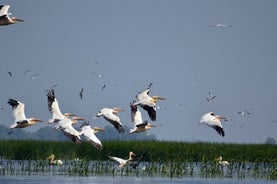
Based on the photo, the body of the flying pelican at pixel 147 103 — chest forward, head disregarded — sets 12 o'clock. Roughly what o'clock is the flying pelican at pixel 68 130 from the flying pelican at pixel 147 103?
the flying pelican at pixel 68 130 is roughly at 6 o'clock from the flying pelican at pixel 147 103.

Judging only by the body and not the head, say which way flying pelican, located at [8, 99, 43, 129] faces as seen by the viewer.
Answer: to the viewer's right

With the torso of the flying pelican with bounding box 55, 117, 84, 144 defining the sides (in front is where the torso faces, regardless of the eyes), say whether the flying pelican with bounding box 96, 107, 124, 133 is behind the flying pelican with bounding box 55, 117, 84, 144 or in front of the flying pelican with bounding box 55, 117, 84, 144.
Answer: in front

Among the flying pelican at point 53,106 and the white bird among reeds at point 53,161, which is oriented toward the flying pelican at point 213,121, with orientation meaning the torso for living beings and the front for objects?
the flying pelican at point 53,106

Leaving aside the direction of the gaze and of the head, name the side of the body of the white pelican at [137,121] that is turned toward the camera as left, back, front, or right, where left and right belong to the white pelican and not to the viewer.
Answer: right

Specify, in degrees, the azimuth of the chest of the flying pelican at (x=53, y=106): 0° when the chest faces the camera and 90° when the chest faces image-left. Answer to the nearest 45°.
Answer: approximately 270°

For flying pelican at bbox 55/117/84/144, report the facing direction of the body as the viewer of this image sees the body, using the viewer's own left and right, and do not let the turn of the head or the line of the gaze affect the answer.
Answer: facing to the right of the viewer
